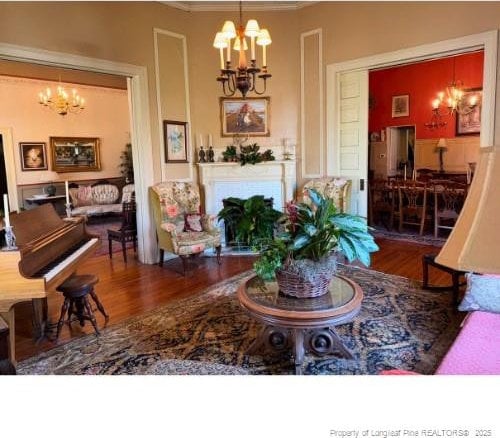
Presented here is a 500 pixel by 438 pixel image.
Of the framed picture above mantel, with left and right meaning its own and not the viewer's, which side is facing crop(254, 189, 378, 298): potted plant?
front

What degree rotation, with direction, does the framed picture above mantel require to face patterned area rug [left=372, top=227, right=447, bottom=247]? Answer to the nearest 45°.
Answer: approximately 90° to its left

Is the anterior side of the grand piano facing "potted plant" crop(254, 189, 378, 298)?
yes

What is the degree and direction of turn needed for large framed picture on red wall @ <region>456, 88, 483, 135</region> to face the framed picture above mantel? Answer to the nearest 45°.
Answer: approximately 45° to its right

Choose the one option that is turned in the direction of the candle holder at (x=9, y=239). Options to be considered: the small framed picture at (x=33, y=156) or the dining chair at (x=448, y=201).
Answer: the small framed picture

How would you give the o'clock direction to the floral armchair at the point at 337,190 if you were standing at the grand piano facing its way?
The floral armchair is roughly at 10 o'clock from the grand piano.

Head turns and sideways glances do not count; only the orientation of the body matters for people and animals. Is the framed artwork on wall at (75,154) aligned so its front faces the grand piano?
yes

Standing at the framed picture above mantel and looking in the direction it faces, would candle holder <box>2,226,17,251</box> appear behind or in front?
in front

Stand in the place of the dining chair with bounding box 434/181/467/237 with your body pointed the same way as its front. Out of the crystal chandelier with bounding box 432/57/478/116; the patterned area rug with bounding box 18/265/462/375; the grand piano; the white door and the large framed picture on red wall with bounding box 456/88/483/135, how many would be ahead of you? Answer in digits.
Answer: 2

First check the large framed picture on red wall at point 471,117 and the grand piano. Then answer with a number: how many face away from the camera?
0

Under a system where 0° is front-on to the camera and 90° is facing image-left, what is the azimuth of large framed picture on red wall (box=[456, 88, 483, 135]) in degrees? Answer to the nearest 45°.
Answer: approximately 0°

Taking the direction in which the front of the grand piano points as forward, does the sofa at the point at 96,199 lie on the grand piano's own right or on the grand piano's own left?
on the grand piano's own left

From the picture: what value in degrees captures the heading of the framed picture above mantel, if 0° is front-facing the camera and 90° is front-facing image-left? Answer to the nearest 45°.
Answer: approximately 0°
